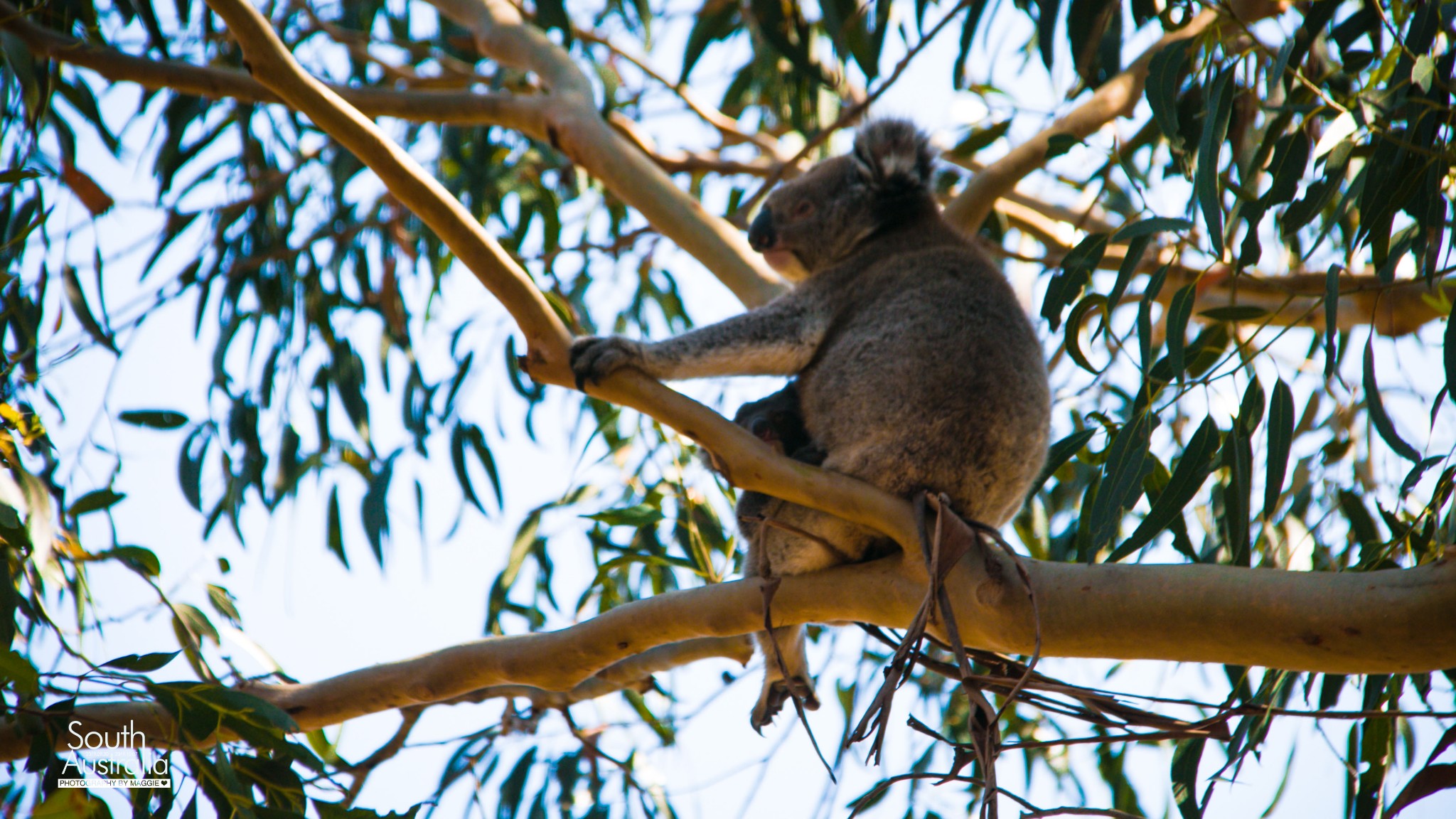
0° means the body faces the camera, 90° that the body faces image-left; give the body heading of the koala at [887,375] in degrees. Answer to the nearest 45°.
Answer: approximately 90°
